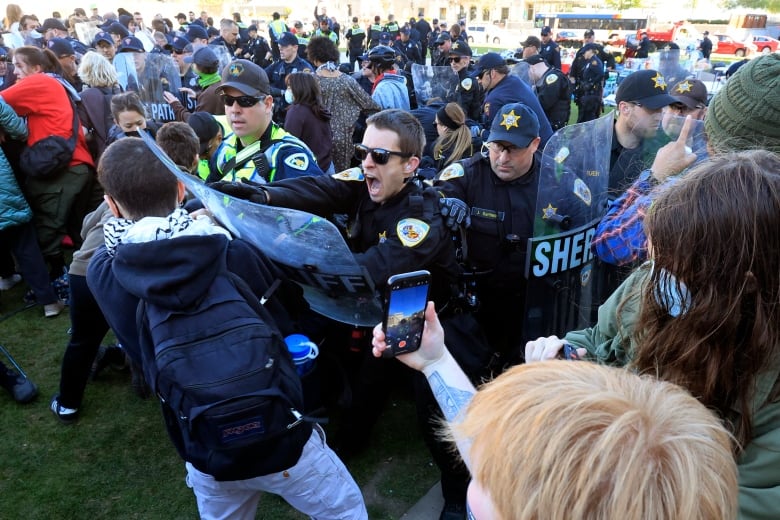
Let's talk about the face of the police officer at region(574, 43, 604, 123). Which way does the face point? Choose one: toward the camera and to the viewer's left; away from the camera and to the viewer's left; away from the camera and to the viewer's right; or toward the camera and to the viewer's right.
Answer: toward the camera and to the viewer's left

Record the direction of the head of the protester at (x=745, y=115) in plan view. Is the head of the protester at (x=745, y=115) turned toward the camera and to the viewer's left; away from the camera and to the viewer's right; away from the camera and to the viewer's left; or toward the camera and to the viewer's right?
away from the camera and to the viewer's left

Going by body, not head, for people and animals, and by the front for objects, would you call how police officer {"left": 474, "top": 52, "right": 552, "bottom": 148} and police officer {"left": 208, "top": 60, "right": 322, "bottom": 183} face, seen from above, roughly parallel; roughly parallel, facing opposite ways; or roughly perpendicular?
roughly perpendicular

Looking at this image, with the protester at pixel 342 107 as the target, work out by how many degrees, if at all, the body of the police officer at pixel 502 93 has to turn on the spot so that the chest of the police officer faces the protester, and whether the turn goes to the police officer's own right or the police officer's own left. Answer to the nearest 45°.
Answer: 0° — they already face them

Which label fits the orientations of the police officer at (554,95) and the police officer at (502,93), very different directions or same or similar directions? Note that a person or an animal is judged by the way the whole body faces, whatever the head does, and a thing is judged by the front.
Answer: same or similar directions

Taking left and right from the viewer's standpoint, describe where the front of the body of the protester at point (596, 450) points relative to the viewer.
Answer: facing away from the viewer and to the left of the viewer

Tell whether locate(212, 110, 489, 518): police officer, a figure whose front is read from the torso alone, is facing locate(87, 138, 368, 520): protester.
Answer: yes

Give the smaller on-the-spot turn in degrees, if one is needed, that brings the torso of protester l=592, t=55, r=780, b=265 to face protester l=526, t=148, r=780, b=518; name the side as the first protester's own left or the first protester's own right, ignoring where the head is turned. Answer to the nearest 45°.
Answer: approximately 135° to the first protester's own left

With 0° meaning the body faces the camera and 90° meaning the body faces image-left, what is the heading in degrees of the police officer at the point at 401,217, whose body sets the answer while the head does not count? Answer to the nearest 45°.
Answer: approximately 45°

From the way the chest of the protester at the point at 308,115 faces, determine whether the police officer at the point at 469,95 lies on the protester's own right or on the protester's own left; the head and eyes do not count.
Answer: on the protester's own right

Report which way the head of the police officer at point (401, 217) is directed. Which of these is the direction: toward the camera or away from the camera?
toward the camera

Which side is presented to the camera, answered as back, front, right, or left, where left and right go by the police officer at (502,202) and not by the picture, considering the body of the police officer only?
front

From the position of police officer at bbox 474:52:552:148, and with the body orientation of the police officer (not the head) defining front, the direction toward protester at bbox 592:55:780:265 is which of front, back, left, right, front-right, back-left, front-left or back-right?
left

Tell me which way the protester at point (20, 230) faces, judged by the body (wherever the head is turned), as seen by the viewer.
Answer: to the viewer's right

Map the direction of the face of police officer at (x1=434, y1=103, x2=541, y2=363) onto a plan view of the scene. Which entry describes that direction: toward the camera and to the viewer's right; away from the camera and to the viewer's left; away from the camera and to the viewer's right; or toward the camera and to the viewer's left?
toward the camera and to the viewer's left
